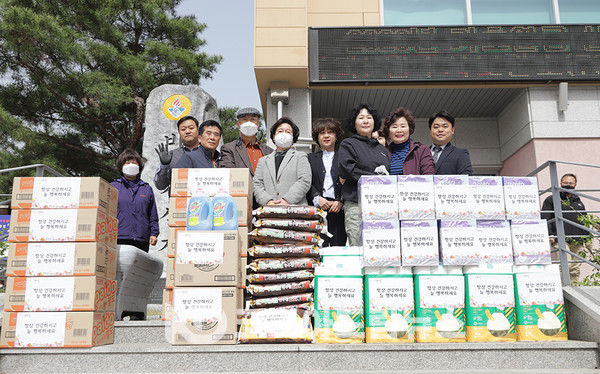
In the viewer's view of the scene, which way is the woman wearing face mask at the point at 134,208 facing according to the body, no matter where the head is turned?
toward the camera

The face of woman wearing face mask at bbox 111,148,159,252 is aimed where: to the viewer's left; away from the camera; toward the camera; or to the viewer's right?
toward the camera

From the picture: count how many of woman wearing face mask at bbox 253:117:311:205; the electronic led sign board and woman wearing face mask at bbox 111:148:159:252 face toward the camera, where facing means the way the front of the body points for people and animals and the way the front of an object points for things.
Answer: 3

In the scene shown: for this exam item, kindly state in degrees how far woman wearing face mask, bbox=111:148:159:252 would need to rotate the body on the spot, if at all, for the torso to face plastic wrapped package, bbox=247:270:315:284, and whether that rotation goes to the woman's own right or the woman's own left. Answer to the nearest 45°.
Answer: approximately 45° to the woman's own left

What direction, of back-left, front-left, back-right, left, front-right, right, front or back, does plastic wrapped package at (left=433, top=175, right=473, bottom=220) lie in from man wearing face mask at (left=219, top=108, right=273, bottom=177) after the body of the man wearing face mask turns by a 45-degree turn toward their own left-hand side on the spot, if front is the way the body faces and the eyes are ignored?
front

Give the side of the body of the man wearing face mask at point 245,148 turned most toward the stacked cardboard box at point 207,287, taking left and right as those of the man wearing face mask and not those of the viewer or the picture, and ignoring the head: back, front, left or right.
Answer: front

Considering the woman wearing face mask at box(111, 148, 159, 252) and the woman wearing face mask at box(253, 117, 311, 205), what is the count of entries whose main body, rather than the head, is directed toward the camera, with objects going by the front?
2

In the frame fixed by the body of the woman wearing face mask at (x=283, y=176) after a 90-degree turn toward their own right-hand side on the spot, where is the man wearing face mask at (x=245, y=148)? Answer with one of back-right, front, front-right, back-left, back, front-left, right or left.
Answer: front-right

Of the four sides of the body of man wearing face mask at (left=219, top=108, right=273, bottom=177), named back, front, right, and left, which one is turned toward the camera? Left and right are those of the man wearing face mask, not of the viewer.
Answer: front

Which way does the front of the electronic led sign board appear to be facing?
toward the camera

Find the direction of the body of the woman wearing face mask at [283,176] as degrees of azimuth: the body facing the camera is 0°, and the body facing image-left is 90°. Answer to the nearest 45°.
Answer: approximately 0°

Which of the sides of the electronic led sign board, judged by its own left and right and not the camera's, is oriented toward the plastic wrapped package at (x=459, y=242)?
front

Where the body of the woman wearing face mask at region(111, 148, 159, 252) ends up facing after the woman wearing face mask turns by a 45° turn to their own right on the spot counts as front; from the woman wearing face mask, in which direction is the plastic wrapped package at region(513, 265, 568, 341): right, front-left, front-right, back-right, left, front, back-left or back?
left

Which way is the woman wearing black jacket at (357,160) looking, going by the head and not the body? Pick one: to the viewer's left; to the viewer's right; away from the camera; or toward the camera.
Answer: toward the camera

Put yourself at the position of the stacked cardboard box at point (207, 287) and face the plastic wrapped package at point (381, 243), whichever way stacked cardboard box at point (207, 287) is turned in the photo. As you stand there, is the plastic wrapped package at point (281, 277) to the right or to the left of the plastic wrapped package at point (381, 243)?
left

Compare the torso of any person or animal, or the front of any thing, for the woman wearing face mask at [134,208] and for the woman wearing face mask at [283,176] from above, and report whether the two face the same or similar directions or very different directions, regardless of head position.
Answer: same or similar directions
